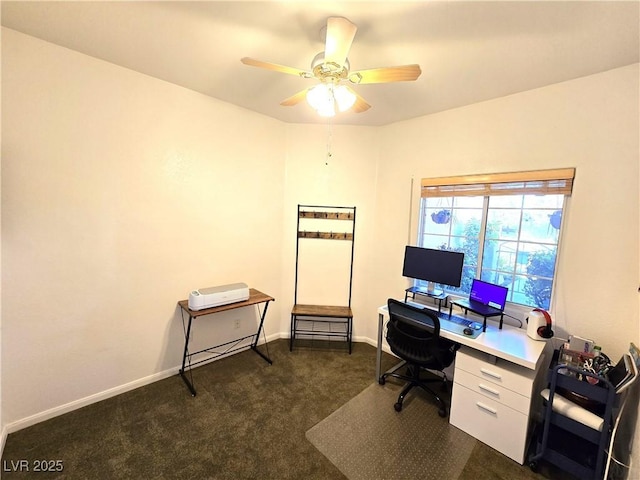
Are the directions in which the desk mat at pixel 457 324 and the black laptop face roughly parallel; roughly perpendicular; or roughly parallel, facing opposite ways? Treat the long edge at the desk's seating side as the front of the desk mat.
roughly parallel

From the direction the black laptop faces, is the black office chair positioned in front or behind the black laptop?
in front

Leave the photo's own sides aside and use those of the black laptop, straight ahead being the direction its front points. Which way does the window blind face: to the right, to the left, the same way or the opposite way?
the same way

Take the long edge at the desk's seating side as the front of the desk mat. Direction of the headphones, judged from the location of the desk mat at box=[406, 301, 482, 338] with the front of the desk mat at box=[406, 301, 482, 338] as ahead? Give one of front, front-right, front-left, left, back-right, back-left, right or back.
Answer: back-left

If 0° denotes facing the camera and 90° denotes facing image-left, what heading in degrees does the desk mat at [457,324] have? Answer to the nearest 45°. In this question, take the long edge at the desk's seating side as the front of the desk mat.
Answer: approximately 45°

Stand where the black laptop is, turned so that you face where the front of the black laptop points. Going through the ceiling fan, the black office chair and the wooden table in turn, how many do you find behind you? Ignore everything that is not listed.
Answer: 0

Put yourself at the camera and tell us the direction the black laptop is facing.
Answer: facing the viewer and to the left of the viewer

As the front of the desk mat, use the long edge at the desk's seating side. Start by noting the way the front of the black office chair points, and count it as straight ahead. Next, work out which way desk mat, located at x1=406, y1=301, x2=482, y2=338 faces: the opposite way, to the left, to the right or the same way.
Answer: the opposite way

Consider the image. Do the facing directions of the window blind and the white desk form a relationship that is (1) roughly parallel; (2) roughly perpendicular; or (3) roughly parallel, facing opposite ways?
roughly parallel

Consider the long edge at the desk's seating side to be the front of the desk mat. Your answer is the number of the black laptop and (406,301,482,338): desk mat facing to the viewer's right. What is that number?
0

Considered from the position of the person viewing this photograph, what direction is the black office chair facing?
facing away from the viewer and to the right of the viewer

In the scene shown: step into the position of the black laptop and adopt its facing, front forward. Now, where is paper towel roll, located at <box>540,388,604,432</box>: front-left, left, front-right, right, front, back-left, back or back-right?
left
